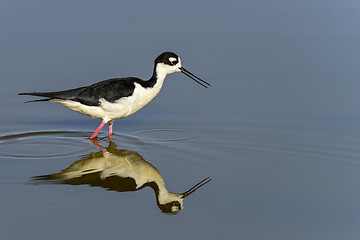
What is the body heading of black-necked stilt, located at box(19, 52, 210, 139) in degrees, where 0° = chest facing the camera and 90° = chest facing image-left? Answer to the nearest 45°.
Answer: approximately 270°
